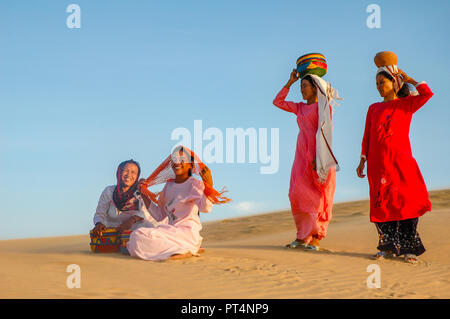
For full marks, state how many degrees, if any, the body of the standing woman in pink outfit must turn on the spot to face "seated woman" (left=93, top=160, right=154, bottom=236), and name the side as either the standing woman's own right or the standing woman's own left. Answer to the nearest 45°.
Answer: approximately 45° to the standing woman's own right

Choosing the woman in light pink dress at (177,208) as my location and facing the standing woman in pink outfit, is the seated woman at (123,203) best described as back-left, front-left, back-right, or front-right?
back-left

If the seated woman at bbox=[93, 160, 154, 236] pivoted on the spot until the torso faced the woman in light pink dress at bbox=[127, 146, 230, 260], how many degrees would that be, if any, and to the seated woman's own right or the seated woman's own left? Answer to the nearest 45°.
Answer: approximately 45° to the seated woman's own left

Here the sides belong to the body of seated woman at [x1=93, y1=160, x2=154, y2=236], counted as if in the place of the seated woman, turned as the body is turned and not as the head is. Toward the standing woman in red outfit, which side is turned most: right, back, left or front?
left

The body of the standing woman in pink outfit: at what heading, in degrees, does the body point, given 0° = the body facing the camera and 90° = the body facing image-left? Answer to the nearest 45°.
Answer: approximately 45°

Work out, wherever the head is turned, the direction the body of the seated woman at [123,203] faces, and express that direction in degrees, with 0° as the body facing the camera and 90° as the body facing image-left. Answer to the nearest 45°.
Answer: approximately 0°

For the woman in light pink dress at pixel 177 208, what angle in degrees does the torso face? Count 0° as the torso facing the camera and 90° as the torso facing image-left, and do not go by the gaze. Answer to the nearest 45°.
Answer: approximately 45°
